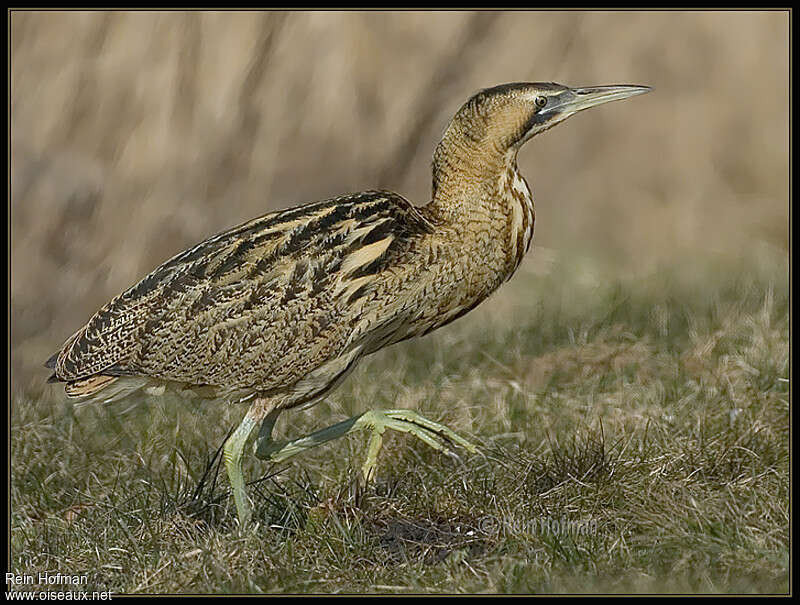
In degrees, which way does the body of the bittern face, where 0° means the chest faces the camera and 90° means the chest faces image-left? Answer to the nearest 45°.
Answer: approximately 270°
